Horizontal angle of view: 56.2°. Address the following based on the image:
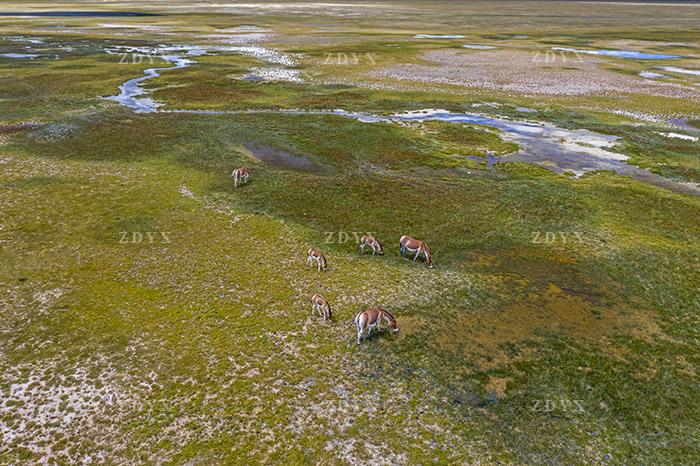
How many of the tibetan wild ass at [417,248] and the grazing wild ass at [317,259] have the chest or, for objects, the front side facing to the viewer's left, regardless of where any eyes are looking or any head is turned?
0

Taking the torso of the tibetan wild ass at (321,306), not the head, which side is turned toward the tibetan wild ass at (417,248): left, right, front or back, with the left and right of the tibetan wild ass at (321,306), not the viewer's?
left

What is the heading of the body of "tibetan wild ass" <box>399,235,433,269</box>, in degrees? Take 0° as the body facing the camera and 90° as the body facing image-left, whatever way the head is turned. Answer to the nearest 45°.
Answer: approximately 315°

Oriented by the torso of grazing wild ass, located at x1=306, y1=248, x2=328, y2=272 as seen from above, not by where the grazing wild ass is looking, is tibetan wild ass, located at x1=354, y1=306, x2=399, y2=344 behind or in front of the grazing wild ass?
in front

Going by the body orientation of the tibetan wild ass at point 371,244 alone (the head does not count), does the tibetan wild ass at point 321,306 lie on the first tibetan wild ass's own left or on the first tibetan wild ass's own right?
on the first tibetan wild ass's own right

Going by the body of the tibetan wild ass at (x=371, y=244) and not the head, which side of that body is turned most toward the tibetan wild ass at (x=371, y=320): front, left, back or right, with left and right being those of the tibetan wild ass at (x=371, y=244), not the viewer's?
right

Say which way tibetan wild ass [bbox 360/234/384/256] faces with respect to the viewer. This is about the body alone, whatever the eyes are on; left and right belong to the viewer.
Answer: facing to the right of the viewer
